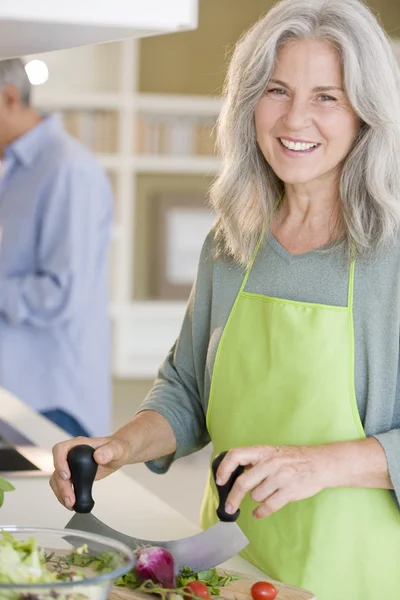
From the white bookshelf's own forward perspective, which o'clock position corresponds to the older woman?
The older woman is roughly at 12 o'clock from the white bookshelf.

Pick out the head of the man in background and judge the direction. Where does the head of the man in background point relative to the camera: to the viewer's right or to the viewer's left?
to the viewer's left

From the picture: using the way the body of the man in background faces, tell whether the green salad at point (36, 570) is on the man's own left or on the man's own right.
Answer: on the man's own left

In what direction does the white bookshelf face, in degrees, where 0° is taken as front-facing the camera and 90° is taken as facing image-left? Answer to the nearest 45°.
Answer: approximately 0°

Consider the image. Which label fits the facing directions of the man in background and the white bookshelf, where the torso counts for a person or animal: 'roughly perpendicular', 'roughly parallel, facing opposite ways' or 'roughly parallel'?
roughly perpendicular

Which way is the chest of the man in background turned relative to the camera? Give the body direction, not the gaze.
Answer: to the viewer's left

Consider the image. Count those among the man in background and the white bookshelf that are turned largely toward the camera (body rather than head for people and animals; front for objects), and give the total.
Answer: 1

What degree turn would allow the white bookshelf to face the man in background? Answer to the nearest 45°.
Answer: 0° — it already faces them

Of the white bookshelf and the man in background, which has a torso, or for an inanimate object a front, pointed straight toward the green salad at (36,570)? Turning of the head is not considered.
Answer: the white bookshelf
